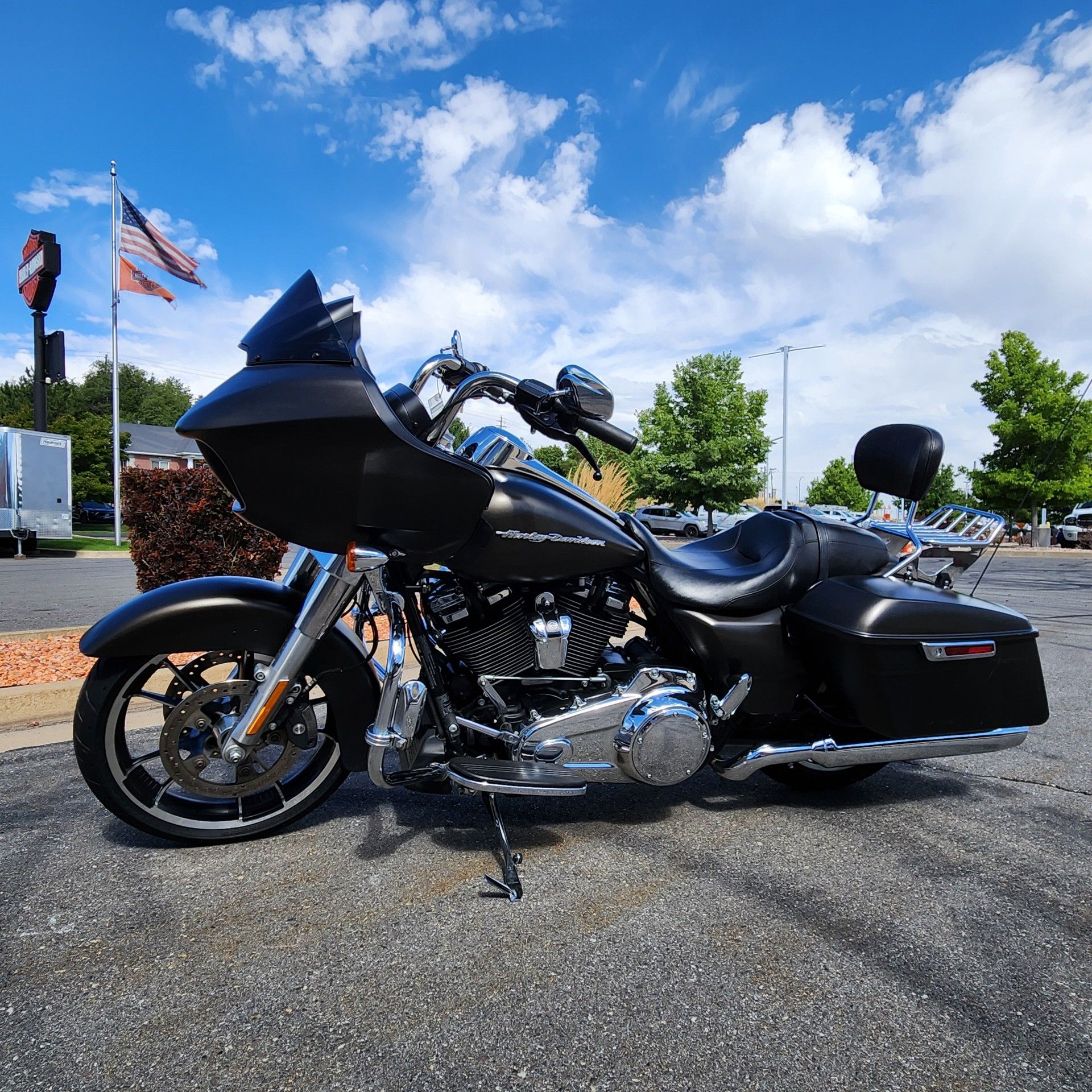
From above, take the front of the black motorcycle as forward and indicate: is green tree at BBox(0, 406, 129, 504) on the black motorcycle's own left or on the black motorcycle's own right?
on the black motorcycle's own right

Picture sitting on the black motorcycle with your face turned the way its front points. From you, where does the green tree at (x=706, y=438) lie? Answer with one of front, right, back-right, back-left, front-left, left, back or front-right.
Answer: right

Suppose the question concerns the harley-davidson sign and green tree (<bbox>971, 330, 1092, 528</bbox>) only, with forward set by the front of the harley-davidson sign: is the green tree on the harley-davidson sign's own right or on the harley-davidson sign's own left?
on the harley-davidson sign's own left

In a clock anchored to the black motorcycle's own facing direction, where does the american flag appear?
The american flag is roughly at 2 o'clock from the black motorcycle.

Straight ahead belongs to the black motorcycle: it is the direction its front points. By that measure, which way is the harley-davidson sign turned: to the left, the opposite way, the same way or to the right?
to the left

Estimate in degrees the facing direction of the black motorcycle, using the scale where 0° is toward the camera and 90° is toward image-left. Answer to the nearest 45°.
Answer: approximately 90°

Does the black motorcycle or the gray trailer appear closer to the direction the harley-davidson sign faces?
the black motorcycle

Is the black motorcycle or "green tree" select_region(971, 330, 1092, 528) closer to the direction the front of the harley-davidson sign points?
the black motorcycle

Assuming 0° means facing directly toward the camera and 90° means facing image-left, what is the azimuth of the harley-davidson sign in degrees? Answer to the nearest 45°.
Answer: approximately 45°

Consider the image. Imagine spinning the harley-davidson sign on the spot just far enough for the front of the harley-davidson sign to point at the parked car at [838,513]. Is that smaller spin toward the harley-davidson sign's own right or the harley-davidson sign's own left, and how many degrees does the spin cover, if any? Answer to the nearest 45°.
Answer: approximately 90° to the harley-davidson sign's own left
